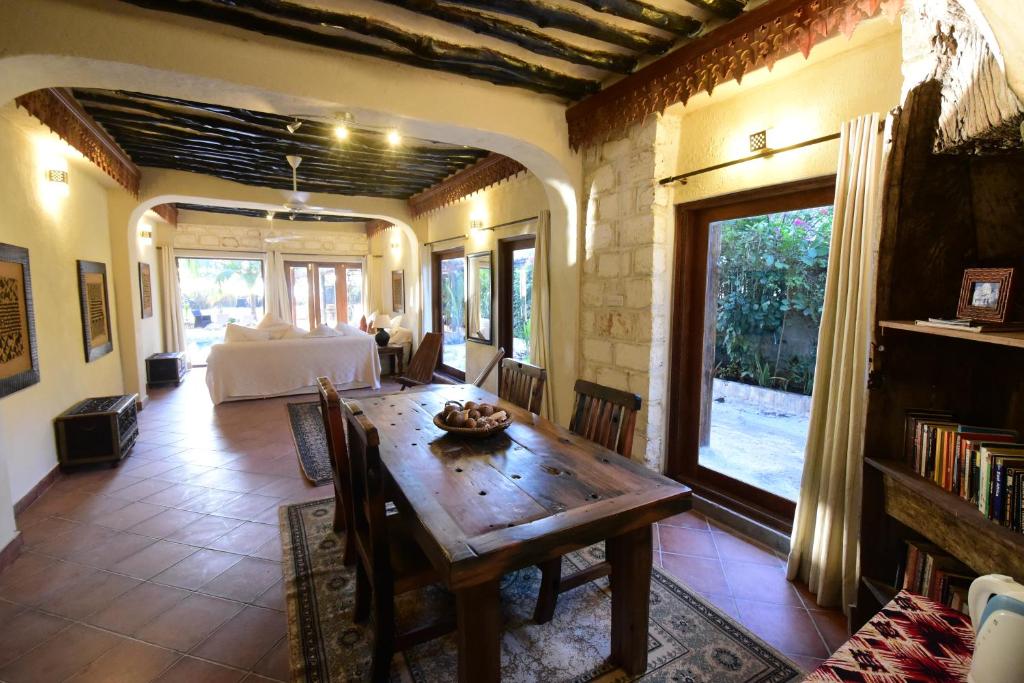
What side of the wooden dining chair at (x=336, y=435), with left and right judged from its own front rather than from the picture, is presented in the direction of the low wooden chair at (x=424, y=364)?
left

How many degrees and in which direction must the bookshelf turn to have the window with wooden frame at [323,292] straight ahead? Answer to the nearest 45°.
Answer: approximately 45° to its right

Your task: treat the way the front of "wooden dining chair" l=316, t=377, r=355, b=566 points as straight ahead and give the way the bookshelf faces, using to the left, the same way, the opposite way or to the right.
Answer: the opposite way

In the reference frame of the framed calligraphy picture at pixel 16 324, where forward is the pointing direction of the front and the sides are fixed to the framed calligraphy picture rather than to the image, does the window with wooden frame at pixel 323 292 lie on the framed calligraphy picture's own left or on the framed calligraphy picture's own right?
on the framed calligraphy picture's own left

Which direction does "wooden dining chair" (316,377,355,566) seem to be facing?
to the viewer's right

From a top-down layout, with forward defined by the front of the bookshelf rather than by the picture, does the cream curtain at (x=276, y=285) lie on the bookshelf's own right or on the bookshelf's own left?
on the bookshelf's own right

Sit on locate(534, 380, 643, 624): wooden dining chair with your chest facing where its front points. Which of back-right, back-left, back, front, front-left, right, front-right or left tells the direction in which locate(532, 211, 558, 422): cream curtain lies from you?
back-right

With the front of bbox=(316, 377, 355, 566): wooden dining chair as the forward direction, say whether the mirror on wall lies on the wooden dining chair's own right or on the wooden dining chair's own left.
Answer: on the wooden dining chair's own left

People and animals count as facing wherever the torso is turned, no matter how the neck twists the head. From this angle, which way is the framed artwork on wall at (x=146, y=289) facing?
to the viewer's right

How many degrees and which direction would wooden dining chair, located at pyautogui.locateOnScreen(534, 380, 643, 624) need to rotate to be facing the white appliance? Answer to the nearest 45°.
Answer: approximately 90° to its left

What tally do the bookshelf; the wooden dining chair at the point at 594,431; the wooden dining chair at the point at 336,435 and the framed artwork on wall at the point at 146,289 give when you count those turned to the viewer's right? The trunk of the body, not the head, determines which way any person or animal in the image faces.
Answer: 2

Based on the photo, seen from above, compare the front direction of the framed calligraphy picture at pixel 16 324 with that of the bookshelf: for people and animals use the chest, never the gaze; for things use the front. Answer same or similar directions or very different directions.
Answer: very different directions

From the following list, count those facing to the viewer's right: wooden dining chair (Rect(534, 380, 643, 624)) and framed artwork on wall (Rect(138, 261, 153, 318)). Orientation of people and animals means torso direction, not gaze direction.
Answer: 1

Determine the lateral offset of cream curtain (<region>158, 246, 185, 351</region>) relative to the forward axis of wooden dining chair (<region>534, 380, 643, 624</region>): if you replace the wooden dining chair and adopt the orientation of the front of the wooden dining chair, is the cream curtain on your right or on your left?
on your right

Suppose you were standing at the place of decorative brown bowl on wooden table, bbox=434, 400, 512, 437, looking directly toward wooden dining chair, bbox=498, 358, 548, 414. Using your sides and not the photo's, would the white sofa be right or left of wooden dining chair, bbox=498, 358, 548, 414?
left
